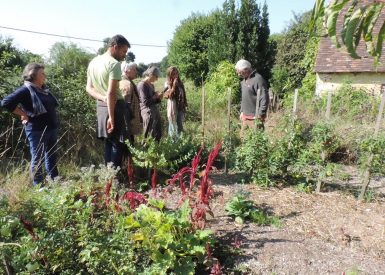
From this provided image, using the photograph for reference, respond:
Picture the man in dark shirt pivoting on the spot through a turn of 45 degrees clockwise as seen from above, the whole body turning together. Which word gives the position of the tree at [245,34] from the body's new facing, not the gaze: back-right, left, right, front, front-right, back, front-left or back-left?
right

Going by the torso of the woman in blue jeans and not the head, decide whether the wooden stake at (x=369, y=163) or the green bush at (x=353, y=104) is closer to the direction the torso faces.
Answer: the wooden stake

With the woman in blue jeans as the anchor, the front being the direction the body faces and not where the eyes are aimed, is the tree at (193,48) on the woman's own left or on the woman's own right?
on the woman's own left

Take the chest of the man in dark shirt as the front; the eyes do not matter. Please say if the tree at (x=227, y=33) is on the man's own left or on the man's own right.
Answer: on the man's own right

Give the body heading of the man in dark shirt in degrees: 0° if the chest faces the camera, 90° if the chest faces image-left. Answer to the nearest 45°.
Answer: approximately 45°

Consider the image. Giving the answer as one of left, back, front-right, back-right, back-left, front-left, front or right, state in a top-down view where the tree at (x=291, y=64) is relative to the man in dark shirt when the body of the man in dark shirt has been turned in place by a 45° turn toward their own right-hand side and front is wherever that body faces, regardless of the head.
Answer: right

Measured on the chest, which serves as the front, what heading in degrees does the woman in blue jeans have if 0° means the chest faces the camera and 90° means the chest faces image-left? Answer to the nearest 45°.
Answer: approximately 315°

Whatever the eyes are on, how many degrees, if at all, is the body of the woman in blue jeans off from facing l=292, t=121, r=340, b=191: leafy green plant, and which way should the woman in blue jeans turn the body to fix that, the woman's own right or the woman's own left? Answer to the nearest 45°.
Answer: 0° — they already face it

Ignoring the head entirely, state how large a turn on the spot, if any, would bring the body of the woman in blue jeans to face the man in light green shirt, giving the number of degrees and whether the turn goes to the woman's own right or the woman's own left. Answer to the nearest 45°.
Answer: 0° — they already face them

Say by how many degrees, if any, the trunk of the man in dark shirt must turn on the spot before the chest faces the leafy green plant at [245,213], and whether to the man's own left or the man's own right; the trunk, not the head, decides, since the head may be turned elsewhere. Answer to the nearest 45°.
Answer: approximately 45° to the man's own left

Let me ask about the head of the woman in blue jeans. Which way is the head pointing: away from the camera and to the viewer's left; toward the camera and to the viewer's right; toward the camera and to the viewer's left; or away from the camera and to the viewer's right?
toward the camera and to the viewer's right

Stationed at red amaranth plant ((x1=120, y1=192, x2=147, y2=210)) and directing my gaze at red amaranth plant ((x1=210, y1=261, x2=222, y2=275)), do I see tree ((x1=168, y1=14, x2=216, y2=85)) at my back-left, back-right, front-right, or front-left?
back-left

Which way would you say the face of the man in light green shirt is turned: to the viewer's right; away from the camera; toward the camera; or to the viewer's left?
to the viewer's right

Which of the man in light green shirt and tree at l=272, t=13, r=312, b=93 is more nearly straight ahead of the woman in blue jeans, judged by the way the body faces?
the man in light green shirt
